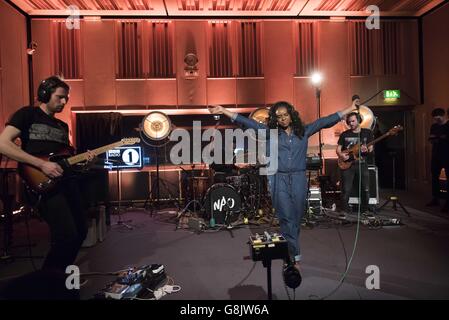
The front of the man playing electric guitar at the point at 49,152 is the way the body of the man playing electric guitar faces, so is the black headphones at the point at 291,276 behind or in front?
in front

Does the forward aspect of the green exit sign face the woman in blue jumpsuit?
yes

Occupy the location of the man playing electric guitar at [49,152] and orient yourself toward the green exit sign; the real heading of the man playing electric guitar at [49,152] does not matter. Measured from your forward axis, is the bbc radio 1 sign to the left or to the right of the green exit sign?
left

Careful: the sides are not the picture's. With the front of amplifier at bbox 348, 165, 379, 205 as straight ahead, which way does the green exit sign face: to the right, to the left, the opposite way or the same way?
the same way

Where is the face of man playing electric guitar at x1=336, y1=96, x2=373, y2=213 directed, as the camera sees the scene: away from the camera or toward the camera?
toward the camera

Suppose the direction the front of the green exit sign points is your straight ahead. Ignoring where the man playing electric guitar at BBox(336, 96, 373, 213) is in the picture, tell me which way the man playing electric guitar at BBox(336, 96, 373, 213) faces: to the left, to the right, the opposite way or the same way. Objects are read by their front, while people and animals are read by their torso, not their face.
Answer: the same way

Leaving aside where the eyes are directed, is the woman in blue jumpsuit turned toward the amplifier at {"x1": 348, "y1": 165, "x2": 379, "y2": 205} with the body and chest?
no

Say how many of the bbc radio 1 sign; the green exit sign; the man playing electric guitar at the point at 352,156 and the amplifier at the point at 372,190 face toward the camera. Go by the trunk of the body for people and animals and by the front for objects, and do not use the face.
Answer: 4

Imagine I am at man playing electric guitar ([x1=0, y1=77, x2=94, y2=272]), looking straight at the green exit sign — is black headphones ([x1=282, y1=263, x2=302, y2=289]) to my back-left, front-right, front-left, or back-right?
front-right

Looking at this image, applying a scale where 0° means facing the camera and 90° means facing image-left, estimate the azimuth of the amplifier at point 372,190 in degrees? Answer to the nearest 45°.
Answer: approximately 0°

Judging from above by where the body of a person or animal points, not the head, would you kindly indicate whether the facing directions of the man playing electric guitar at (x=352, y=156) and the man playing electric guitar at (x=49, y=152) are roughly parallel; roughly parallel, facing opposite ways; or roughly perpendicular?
roughly perpendicular

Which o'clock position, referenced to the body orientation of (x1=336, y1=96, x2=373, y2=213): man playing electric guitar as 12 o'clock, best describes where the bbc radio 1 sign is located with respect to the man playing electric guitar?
The bbc radio 1 sign is roughly at 3 o'clock from the man playing electric guitar.

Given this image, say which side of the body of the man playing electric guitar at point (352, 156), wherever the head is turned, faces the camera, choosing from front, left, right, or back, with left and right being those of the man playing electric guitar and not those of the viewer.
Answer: front

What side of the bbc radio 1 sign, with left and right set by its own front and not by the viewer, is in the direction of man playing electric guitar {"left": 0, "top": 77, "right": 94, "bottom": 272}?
front

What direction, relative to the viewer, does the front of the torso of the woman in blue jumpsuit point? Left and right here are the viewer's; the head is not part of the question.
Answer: facing the viewer
